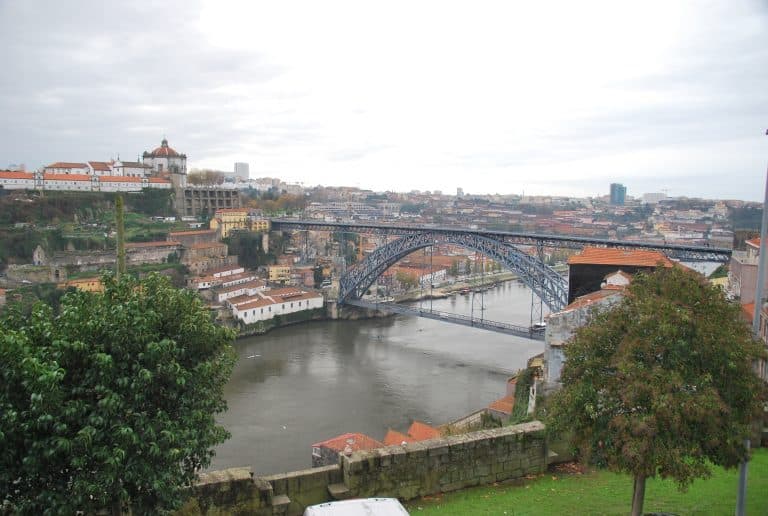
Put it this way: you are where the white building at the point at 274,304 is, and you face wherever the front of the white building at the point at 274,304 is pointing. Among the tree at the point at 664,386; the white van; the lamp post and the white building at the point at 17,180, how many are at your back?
1

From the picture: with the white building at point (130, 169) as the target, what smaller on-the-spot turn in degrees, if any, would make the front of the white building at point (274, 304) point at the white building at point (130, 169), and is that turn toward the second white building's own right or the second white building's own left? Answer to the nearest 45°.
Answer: approximately 180°

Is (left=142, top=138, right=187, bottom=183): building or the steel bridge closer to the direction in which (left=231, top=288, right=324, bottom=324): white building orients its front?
the steel bridge

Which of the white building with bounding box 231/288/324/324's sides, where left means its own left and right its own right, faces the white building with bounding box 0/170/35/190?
back

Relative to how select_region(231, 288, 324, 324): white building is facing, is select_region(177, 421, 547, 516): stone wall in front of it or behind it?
in front

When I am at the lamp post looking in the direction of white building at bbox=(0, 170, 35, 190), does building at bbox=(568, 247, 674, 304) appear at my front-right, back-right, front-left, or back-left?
front-right

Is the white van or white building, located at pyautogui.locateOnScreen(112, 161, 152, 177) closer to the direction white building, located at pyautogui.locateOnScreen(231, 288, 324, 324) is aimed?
the white van

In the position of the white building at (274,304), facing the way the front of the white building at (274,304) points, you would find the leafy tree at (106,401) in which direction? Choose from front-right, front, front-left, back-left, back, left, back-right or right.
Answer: front-right

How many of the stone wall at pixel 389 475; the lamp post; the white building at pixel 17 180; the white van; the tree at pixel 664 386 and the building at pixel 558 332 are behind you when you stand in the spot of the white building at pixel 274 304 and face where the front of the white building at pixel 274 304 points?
1

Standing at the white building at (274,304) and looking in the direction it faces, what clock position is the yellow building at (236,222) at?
The yellow building is roughly at 7 o'clock from the white building.

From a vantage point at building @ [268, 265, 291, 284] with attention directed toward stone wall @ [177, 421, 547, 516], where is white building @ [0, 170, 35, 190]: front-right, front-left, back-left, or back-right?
back-right

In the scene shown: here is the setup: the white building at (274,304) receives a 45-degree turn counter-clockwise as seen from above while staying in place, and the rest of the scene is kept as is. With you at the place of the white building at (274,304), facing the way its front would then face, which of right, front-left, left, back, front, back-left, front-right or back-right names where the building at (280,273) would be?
left

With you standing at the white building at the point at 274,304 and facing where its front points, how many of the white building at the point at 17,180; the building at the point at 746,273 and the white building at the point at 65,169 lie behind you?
2

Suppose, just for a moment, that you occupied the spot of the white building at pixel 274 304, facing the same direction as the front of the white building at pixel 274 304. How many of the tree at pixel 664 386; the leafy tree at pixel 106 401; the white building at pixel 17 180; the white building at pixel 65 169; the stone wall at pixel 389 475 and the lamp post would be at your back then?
2

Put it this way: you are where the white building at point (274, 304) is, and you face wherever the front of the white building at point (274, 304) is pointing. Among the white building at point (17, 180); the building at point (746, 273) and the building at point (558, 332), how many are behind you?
1

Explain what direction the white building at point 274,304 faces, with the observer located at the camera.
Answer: facing the viewer and to the right of the viewer

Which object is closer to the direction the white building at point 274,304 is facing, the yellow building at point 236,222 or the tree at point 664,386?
the tree
